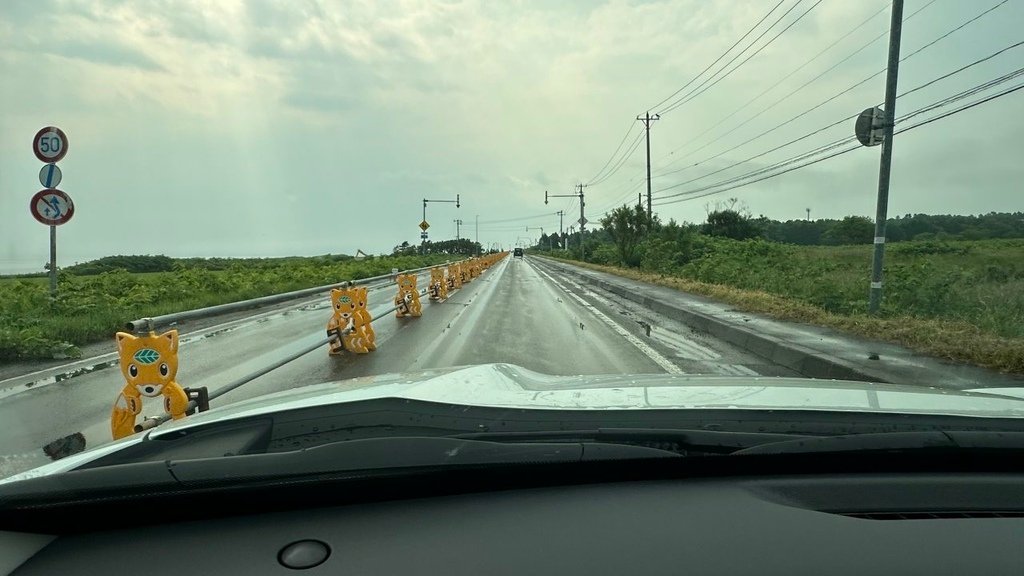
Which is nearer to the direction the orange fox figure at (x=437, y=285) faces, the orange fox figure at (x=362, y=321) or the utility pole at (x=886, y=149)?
the orange fox figure

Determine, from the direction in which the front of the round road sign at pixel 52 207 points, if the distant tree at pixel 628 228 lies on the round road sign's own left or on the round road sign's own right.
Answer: on the round road sign's own left

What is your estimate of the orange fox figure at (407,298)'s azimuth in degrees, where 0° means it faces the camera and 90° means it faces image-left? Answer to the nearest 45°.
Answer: approximately 0°
